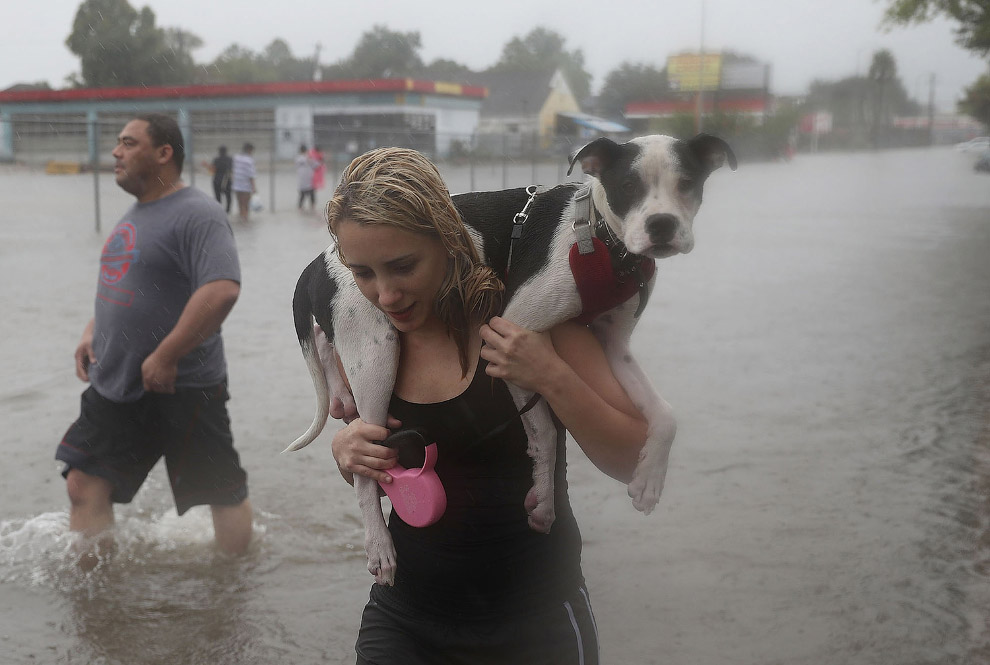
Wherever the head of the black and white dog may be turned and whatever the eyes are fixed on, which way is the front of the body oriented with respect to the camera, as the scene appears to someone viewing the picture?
to the viewer's right

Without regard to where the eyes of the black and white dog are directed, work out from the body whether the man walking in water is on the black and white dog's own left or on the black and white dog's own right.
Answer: on the black and white dog's own left

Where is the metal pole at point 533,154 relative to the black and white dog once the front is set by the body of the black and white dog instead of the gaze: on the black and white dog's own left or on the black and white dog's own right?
on the black and white dog's own left

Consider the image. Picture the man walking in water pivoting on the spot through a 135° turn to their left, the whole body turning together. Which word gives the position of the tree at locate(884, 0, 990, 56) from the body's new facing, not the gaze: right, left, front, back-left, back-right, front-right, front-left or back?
front-left

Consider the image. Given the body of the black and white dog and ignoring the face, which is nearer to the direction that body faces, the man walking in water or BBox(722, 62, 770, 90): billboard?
the billboard

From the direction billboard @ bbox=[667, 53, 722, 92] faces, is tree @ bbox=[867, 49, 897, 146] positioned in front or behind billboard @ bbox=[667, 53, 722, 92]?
behind

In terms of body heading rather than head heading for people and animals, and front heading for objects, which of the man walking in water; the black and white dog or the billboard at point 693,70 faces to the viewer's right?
the black and white dog

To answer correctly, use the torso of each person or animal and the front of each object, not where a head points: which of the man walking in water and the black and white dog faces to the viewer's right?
the black and white dog

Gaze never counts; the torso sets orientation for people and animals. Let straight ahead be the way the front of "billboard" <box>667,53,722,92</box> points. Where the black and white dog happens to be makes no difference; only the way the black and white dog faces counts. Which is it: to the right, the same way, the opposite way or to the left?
to the left

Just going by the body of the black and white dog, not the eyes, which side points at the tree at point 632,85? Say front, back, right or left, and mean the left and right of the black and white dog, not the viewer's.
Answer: left

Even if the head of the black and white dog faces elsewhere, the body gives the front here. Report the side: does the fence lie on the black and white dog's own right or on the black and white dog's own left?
on the black and white dog's own left
